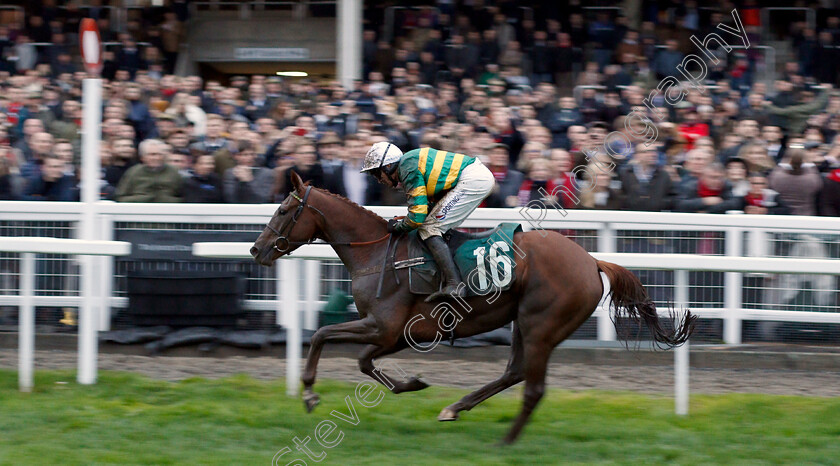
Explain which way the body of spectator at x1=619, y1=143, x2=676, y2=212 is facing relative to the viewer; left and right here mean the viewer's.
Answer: facing the viewer

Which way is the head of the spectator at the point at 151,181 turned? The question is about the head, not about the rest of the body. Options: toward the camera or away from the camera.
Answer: toward the camera

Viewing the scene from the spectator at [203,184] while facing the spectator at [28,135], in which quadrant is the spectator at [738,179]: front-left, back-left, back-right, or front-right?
back-right

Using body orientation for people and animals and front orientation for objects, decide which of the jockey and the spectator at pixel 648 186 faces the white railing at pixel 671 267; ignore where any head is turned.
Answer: the spectator

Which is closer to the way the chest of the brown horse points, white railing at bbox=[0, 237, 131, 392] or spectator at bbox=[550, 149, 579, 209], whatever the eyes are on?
the white railing

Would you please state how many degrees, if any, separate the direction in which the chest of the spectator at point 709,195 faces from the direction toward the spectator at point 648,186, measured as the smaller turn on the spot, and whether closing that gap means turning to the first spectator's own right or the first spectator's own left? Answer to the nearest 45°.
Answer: approximately 90° to the first spectator's own right

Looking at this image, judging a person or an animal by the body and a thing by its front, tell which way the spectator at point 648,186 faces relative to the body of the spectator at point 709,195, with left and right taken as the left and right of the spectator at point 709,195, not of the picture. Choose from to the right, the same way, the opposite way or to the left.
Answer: the same way

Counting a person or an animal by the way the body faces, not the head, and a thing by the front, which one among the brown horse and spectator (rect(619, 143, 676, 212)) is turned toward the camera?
the spectator

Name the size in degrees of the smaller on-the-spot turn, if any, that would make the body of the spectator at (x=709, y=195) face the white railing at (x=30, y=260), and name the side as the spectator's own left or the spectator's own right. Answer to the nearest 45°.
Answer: approximately 45° to the spectator's own right

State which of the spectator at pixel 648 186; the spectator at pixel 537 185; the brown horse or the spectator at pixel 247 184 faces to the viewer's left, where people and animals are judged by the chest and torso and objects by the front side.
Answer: the brown horse

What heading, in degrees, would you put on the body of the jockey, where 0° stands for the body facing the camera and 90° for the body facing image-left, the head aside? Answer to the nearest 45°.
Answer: approximately 90°

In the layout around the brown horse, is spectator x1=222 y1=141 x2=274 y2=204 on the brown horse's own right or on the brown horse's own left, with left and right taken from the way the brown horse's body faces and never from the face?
on the brown horse's own right

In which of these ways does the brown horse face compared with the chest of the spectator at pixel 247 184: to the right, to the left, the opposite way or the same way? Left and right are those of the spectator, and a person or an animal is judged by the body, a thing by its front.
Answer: to the right

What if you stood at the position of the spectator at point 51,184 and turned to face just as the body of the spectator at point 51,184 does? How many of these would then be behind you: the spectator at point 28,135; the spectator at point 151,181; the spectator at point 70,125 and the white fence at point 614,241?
2

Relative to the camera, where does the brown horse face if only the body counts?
to the viewer's left

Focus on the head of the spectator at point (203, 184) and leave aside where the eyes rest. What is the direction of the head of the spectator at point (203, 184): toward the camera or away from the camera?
toward the camera

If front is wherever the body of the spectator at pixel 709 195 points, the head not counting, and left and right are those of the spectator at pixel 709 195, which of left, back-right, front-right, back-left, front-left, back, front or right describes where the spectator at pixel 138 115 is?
right

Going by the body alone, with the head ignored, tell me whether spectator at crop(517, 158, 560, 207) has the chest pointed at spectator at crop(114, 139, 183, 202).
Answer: no

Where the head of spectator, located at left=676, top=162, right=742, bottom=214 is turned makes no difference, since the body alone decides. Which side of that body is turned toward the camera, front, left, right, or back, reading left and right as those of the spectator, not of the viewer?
front

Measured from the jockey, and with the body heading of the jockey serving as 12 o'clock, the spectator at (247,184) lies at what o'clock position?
The spectator is roughly at 2 o'clock from the jockey.

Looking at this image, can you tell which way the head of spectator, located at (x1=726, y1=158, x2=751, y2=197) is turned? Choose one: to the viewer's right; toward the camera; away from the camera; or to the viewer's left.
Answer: toward the camera
